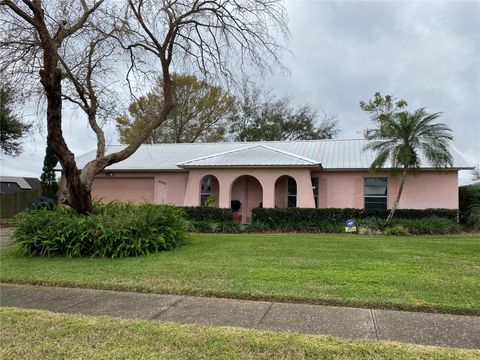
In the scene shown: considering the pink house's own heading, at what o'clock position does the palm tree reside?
The palm tree is roughly at 10 o'clock from the pink house.

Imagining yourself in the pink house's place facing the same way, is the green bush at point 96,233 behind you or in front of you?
in front

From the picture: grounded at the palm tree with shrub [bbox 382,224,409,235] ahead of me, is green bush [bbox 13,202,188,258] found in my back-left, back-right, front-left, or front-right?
front-right

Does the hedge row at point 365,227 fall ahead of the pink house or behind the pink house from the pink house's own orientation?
ahead

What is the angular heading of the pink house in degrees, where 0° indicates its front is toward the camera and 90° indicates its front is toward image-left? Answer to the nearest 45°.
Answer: approximately 0°

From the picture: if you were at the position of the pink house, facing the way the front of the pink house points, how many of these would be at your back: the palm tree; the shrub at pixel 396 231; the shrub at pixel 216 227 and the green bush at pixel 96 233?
0

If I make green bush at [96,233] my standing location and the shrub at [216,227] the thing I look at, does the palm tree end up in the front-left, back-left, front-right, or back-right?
front-right

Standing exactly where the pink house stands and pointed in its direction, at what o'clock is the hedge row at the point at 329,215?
The hedge row is roughly at 11 o'clock from the pink house.
